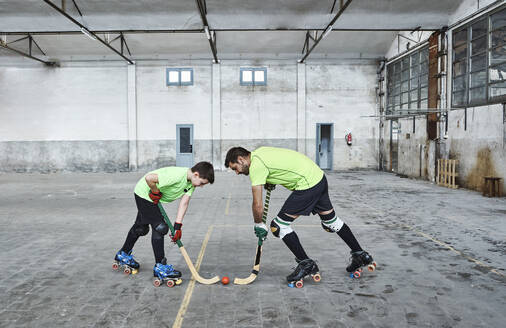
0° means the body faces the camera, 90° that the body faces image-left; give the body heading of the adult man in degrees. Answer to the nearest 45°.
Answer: approximately 90°

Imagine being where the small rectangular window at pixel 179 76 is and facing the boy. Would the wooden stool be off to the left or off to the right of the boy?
left

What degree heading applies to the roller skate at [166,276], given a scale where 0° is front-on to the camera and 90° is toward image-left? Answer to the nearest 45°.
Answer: approximately 270°

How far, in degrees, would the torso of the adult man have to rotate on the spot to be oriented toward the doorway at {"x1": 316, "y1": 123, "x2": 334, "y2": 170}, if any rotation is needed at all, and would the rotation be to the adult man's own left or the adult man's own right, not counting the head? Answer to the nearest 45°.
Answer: approximately 90° to the adult man's own right

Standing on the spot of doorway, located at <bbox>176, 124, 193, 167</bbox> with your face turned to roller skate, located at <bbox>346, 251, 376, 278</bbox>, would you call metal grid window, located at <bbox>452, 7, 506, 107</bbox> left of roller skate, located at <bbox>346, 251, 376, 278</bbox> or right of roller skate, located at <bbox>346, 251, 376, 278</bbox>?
left

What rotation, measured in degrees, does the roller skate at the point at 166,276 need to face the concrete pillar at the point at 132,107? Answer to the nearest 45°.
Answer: approximately 90° to its left

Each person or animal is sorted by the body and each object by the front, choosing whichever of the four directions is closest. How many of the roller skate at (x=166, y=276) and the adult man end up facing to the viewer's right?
1

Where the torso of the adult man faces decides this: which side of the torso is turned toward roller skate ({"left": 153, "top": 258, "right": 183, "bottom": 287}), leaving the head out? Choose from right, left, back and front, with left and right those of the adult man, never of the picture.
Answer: front

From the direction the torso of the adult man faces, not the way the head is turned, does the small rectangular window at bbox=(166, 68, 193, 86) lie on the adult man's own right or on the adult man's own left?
on the adult man's own right

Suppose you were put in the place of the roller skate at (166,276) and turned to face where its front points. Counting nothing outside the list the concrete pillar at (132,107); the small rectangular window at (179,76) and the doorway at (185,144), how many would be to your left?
3

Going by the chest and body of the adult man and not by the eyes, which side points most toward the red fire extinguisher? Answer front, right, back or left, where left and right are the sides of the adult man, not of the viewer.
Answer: right

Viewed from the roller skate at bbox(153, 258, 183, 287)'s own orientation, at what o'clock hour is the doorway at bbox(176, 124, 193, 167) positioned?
The doorway is roughly at 9 o'clock from the roller skate.

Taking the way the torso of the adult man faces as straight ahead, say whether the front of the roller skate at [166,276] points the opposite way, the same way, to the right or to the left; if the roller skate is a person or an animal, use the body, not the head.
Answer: the opposite way

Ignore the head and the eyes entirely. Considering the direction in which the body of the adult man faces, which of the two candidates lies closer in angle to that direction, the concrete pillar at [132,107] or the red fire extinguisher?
the concrete pillar

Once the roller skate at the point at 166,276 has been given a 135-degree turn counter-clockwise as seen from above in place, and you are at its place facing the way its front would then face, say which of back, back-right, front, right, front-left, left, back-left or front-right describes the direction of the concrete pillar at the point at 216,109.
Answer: front-right

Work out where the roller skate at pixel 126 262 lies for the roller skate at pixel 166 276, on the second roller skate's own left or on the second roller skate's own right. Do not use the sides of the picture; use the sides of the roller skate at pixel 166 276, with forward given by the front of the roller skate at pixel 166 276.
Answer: on the second roller skate's own left

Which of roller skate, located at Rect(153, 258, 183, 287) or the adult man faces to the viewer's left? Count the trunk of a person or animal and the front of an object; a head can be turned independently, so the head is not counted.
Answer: the adult man

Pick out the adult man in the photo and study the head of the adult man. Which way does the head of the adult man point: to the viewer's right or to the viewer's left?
to the viewer's left
